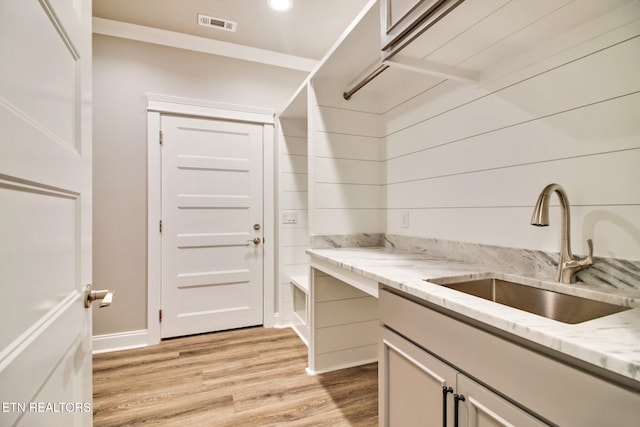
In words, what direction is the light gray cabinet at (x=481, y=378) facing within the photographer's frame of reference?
facing the viewer and to the left of the viewer

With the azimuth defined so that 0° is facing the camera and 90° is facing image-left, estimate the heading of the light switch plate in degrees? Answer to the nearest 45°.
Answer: approximately 0°

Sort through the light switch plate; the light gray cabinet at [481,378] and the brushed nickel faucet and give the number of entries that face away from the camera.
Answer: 0

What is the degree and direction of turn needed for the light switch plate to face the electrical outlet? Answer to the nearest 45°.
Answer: approximately 45° to its left

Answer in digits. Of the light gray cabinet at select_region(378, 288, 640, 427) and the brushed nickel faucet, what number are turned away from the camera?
0

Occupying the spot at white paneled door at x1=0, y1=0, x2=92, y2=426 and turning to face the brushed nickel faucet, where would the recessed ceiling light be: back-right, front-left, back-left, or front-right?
front-left

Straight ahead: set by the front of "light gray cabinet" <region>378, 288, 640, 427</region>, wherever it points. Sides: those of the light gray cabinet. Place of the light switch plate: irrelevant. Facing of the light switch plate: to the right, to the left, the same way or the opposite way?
to the left

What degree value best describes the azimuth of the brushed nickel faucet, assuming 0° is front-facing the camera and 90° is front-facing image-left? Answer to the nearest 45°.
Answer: approximately 45°

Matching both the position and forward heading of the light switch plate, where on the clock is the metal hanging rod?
The metal hanging rod is roughly at 11 o'clock from the light switch plate.

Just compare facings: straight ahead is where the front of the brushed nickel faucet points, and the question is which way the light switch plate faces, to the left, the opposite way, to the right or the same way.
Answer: to the left

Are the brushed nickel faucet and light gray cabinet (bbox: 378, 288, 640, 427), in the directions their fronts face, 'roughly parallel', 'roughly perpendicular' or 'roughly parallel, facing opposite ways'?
roughly parallel

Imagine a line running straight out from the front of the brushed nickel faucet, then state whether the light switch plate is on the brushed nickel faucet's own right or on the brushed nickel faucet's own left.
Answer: on the brushed nickel faucet's own right

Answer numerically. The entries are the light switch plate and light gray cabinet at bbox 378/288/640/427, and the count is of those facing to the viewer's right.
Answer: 0

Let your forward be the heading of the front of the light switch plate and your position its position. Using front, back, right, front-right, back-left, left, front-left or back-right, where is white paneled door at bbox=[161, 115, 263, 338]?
right
